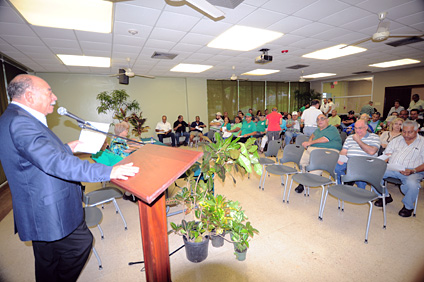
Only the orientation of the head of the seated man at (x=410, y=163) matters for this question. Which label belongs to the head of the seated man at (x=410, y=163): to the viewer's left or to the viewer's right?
to the viewer's left

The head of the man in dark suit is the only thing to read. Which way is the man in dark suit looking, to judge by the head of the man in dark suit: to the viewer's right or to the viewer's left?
to the viewer's right

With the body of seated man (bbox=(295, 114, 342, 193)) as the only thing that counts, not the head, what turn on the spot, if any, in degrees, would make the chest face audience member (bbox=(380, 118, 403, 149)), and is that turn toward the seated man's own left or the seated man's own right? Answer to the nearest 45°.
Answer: approximately 180°

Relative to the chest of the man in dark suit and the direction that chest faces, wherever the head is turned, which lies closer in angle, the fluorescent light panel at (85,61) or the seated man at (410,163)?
the seated man

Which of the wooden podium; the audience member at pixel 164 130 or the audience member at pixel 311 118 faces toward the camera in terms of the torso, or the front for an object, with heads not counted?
the audience member at pixel 164 130

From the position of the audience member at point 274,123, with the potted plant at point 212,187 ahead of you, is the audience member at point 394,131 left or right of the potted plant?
left

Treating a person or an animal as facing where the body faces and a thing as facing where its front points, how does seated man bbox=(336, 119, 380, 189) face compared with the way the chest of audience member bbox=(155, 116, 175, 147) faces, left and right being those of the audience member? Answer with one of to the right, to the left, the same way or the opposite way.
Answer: to the right

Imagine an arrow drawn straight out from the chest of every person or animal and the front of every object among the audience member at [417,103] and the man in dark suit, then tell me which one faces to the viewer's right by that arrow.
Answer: the man in dark suit

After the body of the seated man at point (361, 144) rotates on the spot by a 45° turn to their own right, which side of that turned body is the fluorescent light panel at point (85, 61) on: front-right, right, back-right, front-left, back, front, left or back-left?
front

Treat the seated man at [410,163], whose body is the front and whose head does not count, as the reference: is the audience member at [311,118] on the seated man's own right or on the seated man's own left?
on the seated man's own right
